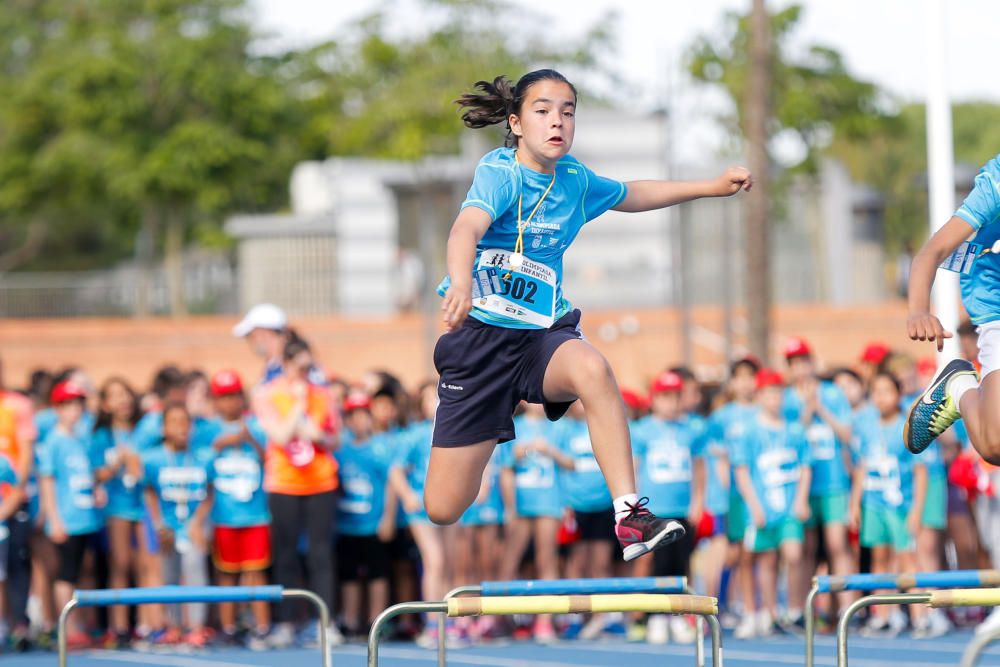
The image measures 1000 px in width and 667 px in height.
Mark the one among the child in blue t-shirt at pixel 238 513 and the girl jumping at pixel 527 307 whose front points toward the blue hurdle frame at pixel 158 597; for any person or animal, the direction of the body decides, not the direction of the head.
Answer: the child in blue t-shirt

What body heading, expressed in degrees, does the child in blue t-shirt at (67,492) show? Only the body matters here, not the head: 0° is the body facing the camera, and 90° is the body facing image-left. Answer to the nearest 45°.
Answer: approximately 315°

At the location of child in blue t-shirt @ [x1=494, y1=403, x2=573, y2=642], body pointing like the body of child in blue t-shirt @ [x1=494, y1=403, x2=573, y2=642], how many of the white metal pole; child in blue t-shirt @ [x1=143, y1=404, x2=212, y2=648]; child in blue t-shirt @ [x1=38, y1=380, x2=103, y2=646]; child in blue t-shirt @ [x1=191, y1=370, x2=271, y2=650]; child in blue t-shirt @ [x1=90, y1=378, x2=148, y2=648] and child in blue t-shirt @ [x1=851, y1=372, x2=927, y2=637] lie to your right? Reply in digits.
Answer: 4

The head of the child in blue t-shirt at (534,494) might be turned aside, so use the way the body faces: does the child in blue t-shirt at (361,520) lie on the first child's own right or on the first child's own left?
on the first child's own right

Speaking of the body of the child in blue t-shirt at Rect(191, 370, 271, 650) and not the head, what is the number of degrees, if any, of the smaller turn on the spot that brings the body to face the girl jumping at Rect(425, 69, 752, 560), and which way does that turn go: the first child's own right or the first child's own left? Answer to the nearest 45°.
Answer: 0° — they already face them

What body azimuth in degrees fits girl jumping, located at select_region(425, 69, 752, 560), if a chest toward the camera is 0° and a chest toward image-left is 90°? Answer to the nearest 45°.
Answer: approximately 315°

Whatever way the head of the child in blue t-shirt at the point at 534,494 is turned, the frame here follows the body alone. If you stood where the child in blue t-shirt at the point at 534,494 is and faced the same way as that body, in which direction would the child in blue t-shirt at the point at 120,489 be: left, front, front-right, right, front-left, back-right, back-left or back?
right
